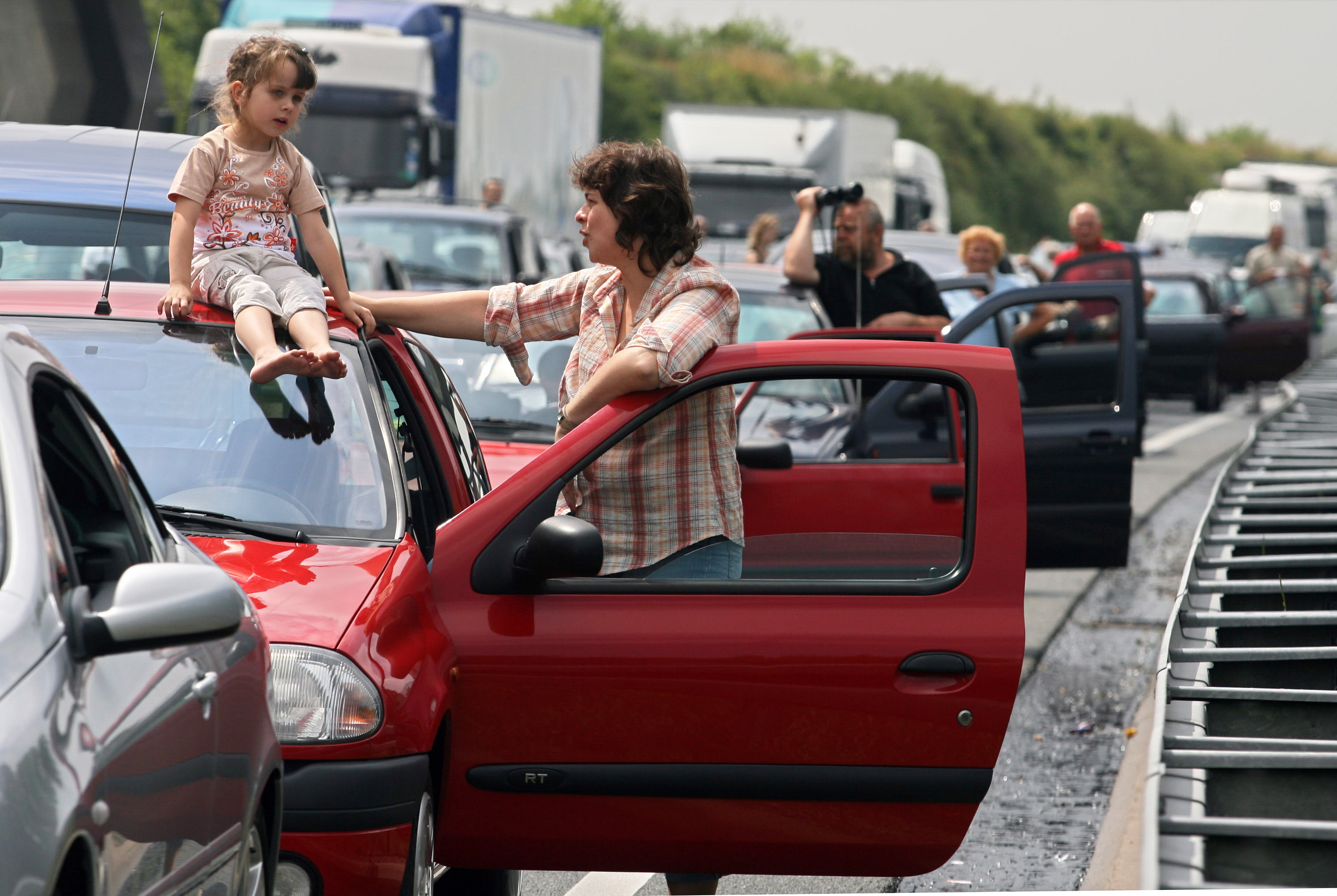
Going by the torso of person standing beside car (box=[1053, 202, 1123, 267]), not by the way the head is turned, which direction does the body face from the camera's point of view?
toward the camera

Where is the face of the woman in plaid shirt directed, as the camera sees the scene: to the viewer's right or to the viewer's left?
to the viewer's left

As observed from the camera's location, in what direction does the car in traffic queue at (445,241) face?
facing the viewer and to the left of the viewer

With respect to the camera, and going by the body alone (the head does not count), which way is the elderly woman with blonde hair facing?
toward the camera

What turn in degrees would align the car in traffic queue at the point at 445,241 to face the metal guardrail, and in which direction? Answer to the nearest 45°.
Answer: approximately 45° to its left

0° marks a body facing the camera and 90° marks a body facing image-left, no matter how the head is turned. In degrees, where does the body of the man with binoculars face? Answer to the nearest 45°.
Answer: approximately 45°

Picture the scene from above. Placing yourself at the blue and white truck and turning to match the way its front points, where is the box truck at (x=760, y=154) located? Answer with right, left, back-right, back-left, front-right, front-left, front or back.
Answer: back

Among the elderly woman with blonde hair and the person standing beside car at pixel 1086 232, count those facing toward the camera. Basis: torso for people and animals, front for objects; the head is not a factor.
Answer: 2

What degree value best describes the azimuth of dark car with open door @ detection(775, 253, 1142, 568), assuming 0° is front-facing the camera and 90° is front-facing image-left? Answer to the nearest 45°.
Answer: approximately 45°

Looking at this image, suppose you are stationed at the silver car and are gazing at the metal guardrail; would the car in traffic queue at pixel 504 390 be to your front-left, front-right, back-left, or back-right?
front-left

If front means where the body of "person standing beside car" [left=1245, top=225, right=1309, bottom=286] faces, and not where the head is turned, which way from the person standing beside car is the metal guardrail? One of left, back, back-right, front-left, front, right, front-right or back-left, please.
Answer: front

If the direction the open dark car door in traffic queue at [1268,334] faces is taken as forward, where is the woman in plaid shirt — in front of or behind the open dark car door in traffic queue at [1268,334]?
in front

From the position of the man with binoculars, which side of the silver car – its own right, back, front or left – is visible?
back

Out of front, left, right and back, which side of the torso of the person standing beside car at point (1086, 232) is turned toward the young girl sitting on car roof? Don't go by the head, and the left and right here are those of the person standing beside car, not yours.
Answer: front

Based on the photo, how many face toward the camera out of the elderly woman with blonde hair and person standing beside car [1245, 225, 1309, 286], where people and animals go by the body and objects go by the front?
2
